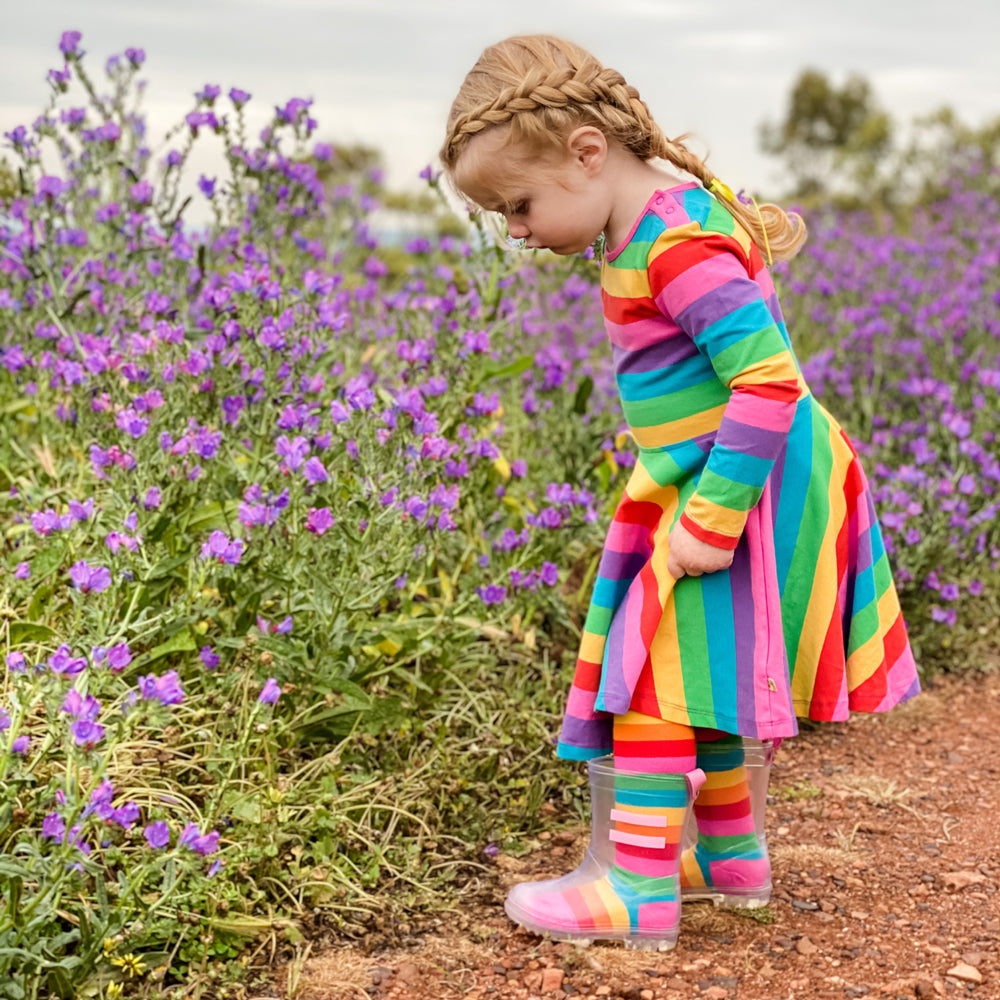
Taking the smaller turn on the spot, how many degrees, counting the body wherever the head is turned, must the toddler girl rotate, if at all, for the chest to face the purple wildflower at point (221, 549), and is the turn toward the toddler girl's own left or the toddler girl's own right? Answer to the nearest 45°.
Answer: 0° — they already face it

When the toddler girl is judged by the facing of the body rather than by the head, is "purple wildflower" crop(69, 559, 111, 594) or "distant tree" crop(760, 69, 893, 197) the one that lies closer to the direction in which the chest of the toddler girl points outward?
the purple wildflower

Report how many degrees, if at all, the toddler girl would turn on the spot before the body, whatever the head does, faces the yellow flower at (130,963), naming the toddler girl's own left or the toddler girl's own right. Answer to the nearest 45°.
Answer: approximately 45° to the toddler girl's own left

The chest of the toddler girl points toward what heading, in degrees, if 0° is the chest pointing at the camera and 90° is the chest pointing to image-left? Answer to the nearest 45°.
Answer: approximately 90°

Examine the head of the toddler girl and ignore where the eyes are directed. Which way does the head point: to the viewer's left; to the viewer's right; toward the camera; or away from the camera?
to the viewer's left

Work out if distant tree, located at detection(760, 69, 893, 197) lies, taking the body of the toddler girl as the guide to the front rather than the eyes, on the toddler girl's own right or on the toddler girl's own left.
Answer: on the toddler girl's own right
